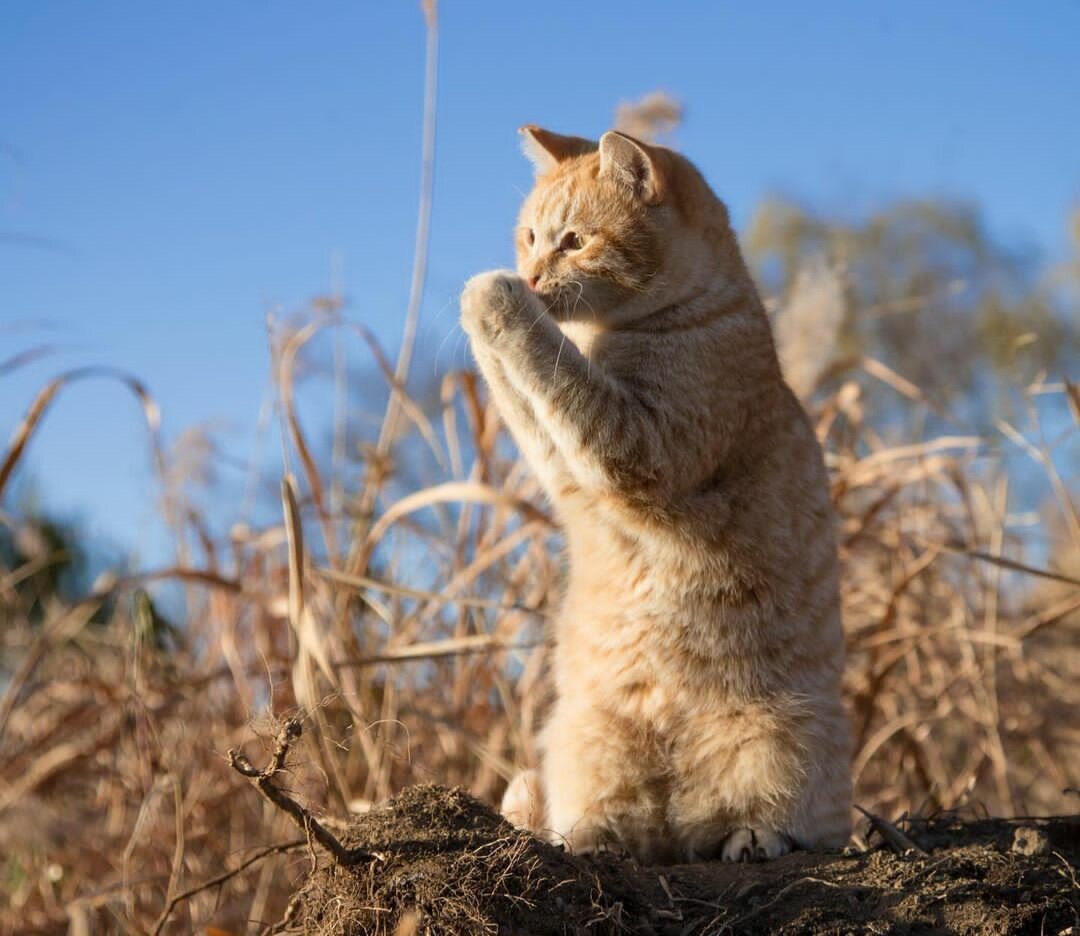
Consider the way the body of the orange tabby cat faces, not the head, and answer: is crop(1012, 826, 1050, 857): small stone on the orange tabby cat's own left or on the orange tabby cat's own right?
on the orange tabby cat's own left

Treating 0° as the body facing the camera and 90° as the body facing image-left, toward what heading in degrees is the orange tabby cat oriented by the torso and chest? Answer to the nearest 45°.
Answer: approximately 45°
